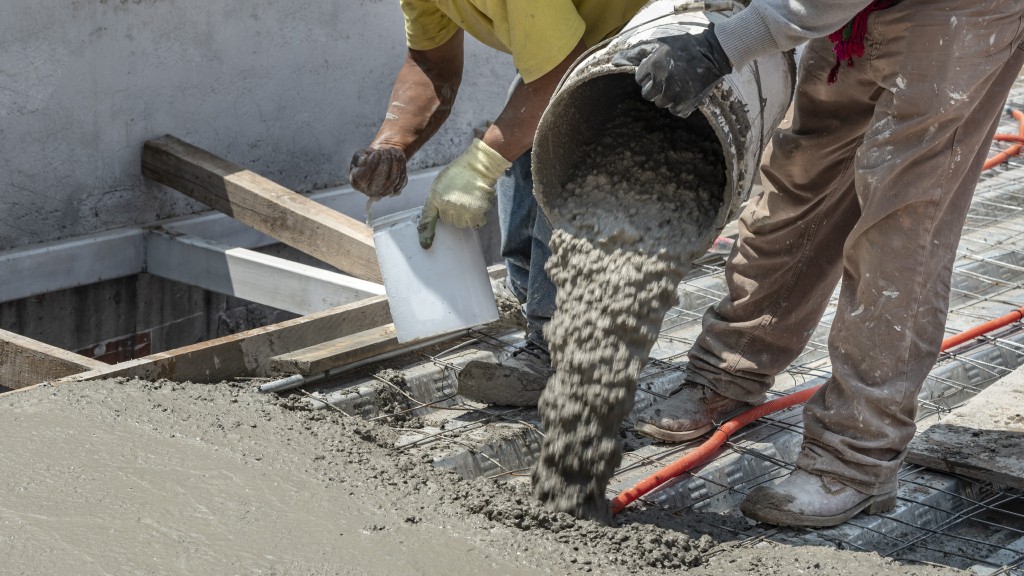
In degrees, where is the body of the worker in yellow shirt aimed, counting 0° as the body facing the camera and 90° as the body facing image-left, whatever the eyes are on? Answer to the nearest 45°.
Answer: approximately 45°

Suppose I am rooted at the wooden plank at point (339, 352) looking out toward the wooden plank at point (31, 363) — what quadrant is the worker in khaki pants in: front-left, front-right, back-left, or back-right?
back-left

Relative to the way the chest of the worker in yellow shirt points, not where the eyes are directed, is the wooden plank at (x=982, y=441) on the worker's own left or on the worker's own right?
on the worker's own left

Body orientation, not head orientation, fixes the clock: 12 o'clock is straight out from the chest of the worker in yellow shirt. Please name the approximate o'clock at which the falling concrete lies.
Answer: The falling concrete is roughly at 10 o'clock from the worker in yellow shirt.

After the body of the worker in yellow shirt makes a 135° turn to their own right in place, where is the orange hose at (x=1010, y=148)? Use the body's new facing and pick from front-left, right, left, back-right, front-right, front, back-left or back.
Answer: front-right

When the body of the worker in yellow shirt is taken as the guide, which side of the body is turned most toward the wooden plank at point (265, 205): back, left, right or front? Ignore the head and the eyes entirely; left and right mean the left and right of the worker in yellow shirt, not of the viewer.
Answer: right

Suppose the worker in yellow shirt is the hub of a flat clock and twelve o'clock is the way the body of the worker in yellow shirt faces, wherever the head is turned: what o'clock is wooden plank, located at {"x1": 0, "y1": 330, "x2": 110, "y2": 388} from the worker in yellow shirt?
The wooden plank is roughly at 1 o'clock from the worker in yellow shirt.
